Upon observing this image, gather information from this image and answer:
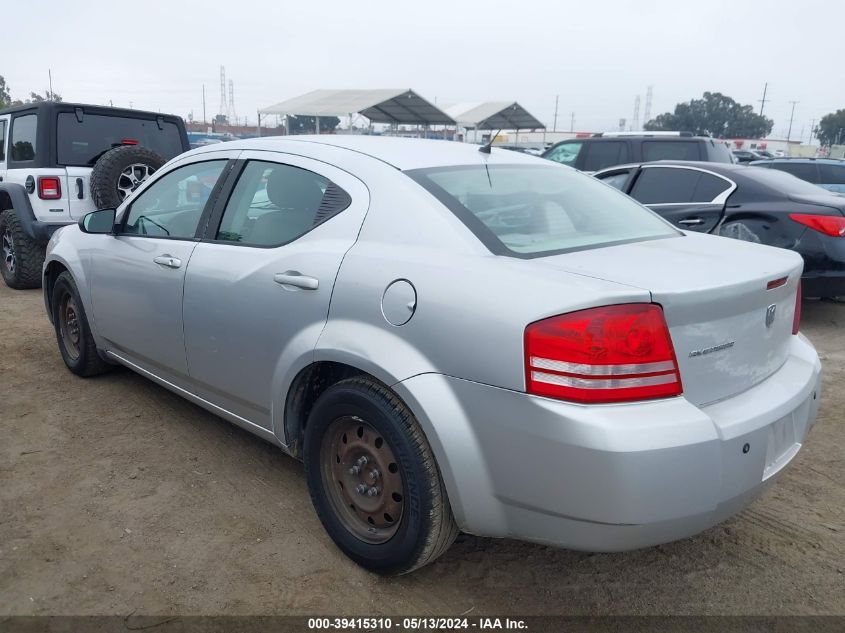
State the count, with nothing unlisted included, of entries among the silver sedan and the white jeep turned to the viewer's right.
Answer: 0

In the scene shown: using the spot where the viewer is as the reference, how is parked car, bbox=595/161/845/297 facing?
facing away from the viewer and to the left of the viewer

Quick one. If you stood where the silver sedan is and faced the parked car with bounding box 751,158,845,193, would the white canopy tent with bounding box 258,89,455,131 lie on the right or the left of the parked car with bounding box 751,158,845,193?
left

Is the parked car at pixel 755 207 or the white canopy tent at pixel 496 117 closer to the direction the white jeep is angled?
the white canopy tent

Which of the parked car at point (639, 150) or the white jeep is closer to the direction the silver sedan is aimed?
the white jeep

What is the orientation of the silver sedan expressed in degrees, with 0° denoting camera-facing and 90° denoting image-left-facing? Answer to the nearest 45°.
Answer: approximately 135°

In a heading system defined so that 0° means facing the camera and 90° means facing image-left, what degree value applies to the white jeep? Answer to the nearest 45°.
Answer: approximately 135°

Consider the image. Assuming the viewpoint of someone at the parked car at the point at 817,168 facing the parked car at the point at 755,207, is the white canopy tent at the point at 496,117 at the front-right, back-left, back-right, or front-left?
back-right

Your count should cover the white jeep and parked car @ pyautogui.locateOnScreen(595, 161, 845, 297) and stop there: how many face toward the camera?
0

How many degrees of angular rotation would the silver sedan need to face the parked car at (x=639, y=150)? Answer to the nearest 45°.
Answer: approximately 45° to its right

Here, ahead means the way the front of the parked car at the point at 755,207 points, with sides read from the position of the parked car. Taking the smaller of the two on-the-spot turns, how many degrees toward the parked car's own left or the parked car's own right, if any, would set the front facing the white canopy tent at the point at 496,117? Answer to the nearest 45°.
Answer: approximately 45° to the parked car's own right

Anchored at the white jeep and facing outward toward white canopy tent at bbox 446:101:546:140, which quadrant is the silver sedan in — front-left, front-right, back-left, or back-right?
back-right

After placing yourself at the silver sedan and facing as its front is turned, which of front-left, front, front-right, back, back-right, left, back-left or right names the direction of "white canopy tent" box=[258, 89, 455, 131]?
front-right

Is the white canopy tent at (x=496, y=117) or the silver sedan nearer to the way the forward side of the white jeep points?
the white canopy tent
